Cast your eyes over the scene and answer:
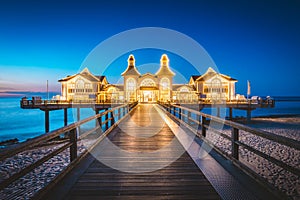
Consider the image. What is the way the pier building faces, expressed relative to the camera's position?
facing the viewer
